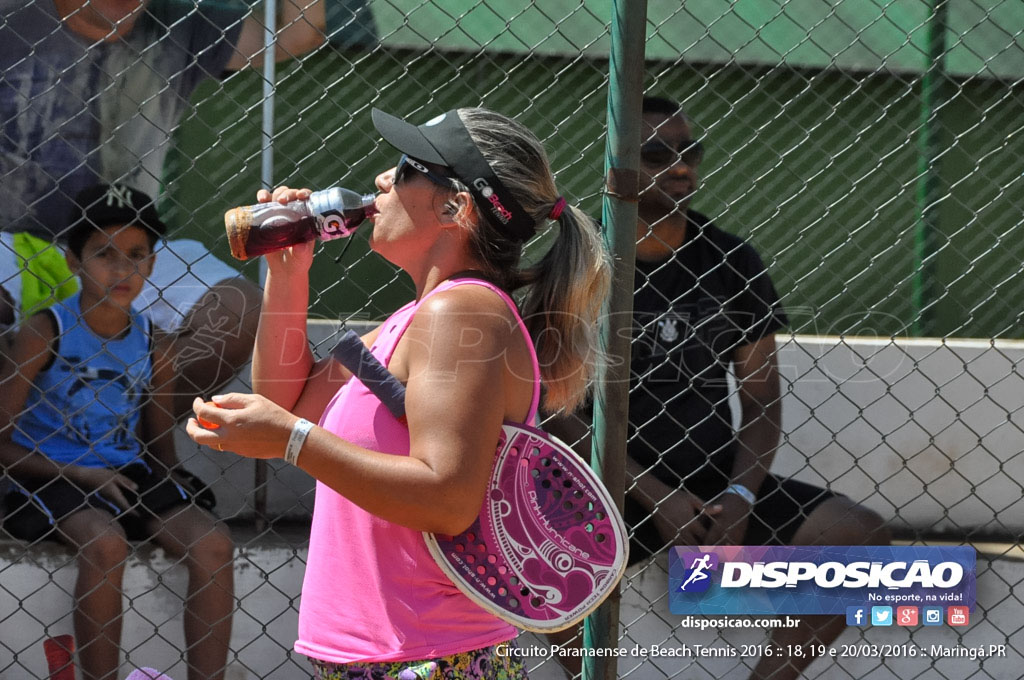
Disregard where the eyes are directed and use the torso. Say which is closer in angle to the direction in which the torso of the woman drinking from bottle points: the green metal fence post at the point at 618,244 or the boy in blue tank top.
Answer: the boy in blue tank top

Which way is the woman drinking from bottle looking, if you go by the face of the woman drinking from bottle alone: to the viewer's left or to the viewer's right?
to the viewer's left

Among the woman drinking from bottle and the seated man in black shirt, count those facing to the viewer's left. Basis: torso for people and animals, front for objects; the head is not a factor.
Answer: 1

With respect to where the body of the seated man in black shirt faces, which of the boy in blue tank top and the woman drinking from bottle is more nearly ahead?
the woman drinking from bottle

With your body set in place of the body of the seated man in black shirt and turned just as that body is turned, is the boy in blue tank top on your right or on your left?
on your right

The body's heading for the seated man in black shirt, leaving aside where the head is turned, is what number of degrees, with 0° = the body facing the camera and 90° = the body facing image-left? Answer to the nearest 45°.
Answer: approximately 0°

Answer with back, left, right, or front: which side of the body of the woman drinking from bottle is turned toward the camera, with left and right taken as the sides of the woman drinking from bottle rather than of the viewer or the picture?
left

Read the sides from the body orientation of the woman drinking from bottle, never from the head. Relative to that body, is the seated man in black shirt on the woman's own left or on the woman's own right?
on the woman's own right

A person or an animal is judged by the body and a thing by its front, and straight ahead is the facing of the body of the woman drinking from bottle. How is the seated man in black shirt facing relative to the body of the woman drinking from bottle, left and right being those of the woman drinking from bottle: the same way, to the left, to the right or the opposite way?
to the left

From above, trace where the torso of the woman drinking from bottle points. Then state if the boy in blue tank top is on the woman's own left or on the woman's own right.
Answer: on the woman's own right

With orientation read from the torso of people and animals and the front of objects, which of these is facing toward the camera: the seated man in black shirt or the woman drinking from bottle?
the seated man in black shirt

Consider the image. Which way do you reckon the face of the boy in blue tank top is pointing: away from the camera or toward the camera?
toward the camera

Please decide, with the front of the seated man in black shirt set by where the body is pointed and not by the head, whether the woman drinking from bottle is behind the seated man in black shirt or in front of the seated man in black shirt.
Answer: in front

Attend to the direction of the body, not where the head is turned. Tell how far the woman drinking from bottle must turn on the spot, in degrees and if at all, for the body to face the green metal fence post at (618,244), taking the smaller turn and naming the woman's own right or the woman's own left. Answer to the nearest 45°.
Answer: approximately 135° to the woman's own right
